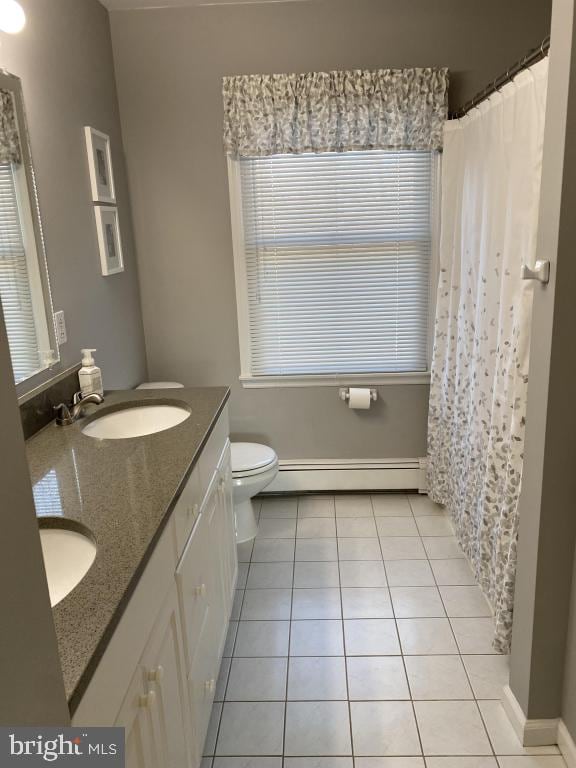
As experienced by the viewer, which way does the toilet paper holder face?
facing the viewer

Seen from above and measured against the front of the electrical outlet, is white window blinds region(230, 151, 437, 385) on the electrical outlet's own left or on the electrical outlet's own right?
on the electrical outlet's own left

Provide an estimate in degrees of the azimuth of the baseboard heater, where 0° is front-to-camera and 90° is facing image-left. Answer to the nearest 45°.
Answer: approximately 0°

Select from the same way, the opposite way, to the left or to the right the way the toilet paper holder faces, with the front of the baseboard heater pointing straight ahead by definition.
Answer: the same way

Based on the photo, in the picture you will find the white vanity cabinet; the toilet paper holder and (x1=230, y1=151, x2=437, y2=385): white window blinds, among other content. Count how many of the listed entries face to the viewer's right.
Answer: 1

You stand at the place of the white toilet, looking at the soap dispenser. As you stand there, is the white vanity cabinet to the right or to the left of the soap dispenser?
left

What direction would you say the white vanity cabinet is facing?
to the viewer's right

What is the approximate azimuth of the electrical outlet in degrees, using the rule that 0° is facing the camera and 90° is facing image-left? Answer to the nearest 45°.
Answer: approximately 315°

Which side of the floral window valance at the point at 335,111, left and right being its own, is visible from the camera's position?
front

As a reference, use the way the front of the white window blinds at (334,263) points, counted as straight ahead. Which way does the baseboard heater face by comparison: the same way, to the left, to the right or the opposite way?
the same way

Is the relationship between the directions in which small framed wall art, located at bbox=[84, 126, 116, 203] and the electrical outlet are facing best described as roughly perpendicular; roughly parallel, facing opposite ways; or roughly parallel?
roughly parallel

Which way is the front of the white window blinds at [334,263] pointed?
toward the camera

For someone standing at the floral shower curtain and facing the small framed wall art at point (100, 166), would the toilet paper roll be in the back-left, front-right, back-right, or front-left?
front-right

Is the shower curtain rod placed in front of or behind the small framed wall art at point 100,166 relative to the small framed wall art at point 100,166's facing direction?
in front

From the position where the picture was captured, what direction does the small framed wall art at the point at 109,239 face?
facing the viewer and to the right of the viewer

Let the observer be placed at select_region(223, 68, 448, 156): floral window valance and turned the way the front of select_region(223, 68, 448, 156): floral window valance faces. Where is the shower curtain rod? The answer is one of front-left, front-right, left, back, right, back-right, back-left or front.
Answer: front-left

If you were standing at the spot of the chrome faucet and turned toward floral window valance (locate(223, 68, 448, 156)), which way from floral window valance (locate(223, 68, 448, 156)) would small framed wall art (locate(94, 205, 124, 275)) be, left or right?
left

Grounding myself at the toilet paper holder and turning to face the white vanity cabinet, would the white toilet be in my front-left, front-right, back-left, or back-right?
front-right
